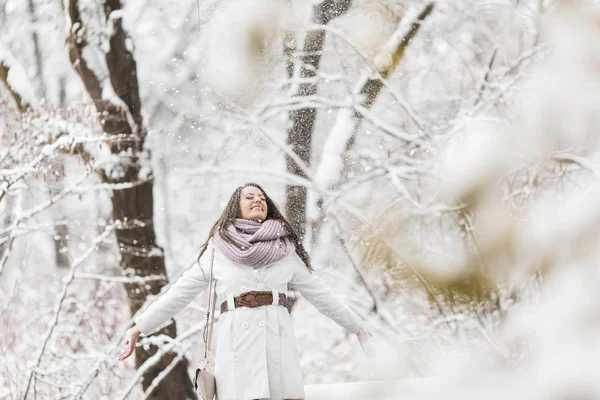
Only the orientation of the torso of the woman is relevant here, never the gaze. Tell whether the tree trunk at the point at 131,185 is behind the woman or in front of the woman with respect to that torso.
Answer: behind

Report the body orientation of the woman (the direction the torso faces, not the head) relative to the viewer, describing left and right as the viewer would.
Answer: facing the viewer

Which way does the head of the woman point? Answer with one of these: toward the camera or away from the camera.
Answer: toward the camera

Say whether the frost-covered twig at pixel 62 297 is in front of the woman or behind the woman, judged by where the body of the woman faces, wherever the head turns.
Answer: behind

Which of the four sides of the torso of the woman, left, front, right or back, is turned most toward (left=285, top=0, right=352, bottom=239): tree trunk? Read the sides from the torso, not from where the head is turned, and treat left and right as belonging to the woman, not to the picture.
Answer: back
